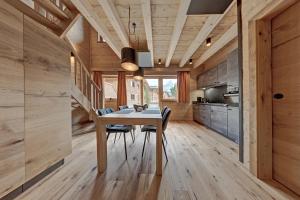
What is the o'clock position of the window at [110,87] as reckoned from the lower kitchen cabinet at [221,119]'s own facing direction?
The window is roughly at 2 o'clock from the lower kitchen cabinet.

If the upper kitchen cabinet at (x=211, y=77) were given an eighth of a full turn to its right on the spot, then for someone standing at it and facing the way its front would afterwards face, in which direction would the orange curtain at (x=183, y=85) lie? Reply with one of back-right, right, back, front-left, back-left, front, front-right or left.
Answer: front-right

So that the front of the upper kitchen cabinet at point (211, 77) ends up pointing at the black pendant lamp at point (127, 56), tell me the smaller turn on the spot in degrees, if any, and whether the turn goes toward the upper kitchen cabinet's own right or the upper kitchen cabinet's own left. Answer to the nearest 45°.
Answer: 0° — it already faces it

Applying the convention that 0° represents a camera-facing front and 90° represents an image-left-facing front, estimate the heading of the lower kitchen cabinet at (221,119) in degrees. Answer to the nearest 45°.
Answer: approximately 45°

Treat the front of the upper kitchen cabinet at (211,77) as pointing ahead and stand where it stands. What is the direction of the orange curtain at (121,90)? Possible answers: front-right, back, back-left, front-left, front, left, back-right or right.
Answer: front-right

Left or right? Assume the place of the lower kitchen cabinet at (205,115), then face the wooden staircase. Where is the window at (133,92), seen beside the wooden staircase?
right

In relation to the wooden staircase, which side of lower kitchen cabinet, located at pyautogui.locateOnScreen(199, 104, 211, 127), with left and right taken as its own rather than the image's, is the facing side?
front

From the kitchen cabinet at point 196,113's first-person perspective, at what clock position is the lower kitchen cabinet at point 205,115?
The lower kitchen cabinet is roughly at 10 o'clock from the kitchen cabinet.

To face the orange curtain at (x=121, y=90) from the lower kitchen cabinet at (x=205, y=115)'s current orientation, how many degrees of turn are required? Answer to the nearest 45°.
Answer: approximately 45° to its right

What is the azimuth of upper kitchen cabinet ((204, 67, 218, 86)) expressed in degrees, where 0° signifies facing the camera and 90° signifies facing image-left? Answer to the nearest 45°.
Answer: approximately 45°

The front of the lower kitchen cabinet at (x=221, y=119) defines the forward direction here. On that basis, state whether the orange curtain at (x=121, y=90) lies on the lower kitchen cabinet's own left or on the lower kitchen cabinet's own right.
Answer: on the lower kitchen cabinet's own right
